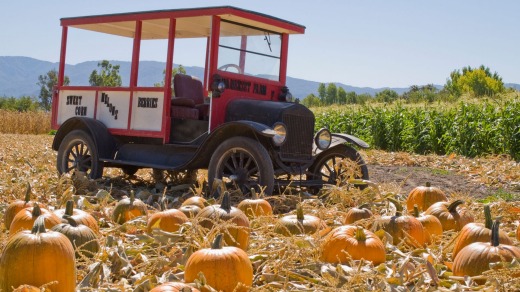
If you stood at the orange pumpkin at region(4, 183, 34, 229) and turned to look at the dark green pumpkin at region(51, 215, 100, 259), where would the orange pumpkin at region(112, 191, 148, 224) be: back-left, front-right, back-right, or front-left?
front-left

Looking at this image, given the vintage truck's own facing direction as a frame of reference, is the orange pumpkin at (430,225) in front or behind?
in front

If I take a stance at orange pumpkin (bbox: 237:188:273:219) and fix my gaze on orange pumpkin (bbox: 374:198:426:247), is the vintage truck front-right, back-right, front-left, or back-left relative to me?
back-left

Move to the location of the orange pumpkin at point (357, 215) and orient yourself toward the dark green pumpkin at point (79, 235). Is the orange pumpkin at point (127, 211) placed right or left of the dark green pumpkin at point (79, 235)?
right

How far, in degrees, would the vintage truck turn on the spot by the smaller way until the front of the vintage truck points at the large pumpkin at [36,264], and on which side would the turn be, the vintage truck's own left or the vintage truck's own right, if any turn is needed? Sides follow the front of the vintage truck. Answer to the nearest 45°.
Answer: approximately 45° to the vintage truck's own right

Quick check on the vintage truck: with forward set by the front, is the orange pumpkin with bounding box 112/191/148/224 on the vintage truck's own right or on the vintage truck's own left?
on the vintage truck's own right

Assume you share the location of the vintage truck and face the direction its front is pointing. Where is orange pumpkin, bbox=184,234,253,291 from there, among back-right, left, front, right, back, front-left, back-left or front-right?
front-right

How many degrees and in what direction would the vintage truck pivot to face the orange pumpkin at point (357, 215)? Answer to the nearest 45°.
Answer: approximately 45° to its right

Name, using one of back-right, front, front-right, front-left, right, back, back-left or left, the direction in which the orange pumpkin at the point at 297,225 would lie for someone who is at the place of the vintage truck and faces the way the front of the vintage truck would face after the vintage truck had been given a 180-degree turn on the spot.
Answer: back-left

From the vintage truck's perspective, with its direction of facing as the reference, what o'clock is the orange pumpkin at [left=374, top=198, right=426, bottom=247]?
The orange pumpkin is roughly at 1 o'clock from the vintage truck.

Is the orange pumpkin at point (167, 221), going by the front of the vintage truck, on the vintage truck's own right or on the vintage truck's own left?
on the vintage truck's own right

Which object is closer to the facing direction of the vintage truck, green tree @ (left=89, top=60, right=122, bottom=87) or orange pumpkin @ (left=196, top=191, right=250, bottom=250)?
the orange pumpkin

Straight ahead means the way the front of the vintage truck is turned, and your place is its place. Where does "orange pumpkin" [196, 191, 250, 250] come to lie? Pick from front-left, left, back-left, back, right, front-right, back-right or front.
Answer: front-right

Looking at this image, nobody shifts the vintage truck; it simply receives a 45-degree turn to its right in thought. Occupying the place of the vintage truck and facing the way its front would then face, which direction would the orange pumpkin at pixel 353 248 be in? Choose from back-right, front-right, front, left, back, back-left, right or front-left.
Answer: front

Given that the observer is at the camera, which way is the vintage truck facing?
facing the viewer and to the right of the viewer

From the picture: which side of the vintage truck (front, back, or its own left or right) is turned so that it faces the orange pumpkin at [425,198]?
front

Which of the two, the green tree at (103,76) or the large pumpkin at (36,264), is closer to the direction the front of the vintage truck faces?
the large pumpkin
